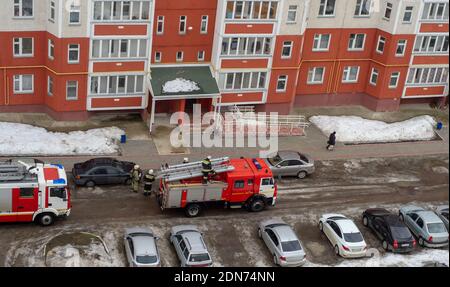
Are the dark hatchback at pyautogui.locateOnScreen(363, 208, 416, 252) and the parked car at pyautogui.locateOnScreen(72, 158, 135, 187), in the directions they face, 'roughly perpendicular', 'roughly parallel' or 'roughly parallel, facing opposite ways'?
roughly perpendicular

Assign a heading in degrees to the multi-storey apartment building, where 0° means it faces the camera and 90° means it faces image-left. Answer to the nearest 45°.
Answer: approximately 0°

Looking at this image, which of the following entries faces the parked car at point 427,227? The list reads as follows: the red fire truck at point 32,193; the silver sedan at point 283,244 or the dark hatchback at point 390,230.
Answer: the red fire truck

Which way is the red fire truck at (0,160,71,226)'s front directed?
to the viewer's right

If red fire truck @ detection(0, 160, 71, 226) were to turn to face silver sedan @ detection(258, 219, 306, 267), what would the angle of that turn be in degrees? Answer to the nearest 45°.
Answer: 0° — it already faces it

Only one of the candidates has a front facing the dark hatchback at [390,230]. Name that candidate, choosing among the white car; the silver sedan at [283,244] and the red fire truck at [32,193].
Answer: the red fire truck

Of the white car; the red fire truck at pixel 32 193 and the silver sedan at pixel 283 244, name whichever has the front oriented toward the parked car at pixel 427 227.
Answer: the red fire truck

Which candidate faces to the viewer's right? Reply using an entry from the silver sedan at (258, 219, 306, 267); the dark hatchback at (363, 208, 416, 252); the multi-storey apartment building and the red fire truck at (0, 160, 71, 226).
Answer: the red fire truck

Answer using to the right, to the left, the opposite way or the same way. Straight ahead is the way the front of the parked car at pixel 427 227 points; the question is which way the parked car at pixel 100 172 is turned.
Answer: to the right

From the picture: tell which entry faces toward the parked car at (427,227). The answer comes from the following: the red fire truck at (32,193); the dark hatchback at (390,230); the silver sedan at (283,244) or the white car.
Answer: the red fire truck

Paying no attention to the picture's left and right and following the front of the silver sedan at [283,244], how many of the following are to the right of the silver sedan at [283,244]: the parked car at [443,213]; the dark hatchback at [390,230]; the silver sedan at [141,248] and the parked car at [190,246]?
2
